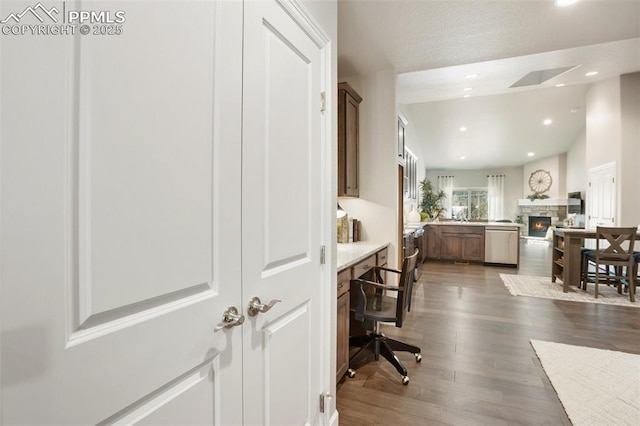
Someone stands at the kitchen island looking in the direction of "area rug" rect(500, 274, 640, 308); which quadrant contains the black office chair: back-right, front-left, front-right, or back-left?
front-right

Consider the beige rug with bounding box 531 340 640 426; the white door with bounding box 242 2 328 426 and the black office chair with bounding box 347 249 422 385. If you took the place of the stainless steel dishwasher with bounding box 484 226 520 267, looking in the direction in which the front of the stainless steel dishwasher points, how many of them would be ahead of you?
3

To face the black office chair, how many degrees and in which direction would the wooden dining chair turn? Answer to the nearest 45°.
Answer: approximately 135° to its left

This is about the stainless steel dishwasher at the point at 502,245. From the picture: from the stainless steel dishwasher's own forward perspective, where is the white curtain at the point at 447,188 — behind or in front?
behind

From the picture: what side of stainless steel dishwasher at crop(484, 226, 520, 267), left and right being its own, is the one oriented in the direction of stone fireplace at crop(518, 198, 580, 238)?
back

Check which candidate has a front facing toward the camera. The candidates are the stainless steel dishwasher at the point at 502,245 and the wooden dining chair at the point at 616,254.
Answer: the stainless steel dishwasher

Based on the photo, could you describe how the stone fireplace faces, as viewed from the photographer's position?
facing the viewer and to the left of the viewer

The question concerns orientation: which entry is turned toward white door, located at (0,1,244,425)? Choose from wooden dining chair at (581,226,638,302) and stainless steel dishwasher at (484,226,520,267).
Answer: the stainless steel dishwasher

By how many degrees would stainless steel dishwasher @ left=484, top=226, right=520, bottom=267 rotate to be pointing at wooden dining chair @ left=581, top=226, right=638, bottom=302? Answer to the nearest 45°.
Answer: approximately 45° to its left

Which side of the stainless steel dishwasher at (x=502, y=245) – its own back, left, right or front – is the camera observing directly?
front

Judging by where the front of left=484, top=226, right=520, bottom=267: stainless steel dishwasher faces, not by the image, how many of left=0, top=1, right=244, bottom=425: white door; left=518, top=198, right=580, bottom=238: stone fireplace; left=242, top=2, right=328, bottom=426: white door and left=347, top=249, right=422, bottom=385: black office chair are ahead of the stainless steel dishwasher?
3

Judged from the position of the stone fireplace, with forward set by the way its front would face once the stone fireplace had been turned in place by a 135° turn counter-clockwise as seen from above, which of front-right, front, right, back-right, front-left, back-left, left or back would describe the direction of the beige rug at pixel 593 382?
right

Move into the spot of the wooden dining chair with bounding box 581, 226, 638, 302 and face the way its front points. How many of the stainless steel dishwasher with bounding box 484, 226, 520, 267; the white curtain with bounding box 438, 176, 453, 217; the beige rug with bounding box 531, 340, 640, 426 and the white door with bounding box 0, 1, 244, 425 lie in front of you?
2

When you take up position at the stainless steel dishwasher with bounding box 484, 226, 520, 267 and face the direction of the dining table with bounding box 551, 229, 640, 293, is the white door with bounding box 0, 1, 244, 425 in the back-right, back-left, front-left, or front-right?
front-right

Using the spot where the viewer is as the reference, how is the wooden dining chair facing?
facing away from the viewer and to the left of the viewer

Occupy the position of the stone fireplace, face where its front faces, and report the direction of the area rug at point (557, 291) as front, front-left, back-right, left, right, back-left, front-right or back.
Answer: front-left

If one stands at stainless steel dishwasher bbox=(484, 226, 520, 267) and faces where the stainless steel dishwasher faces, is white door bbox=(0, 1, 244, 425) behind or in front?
in front

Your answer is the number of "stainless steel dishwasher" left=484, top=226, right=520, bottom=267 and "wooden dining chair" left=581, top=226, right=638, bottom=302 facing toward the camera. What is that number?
1

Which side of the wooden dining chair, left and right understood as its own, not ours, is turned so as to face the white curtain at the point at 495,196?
front
